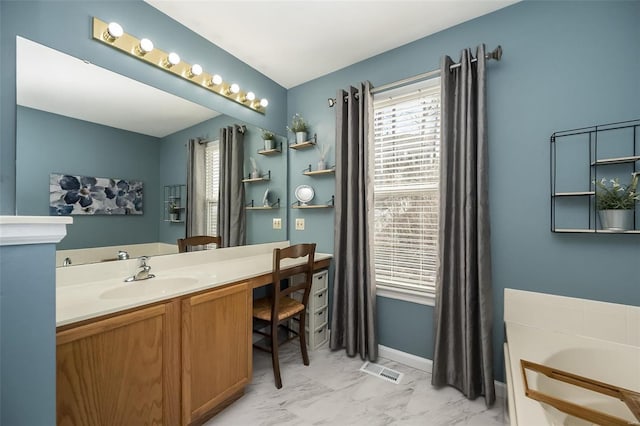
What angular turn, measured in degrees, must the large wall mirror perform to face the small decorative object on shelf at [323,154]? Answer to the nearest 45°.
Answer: approximately 45° to its left

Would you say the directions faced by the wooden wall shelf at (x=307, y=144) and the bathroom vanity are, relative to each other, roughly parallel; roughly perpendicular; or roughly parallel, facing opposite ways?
roughly perpendicular

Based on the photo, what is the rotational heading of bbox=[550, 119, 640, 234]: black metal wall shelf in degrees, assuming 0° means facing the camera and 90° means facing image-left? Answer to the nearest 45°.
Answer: approximately 45°

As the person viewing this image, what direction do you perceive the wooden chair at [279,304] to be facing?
facing away from the viewer and to the left of the viewer

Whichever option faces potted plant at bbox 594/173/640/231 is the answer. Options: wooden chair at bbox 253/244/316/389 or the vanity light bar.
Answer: the vanity light bar

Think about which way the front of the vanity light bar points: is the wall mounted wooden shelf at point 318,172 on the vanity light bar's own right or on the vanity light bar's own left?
on the vanity light bar's own left

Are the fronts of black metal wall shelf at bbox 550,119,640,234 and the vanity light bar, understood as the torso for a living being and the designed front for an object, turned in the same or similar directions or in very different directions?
very different directions
